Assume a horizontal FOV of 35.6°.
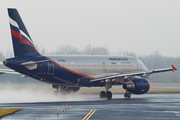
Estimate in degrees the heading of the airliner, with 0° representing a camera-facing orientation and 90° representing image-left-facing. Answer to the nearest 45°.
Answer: approximately 225°
